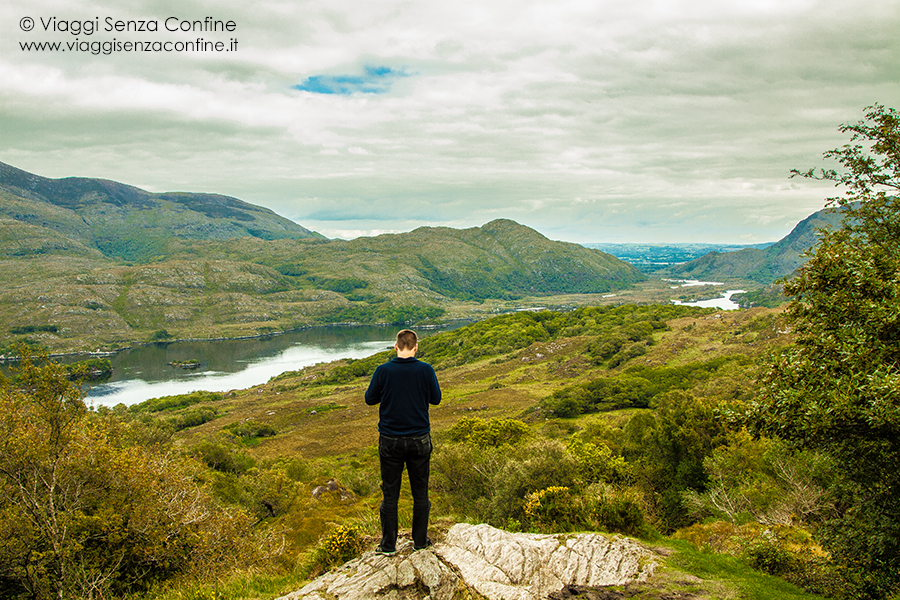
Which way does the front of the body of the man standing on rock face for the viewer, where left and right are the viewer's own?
facing away from the viewer

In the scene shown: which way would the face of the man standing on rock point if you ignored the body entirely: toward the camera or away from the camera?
away from the camera

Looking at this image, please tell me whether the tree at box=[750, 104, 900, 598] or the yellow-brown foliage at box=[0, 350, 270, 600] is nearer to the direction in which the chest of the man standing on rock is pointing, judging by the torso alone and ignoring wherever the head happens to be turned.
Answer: the yellow-brown foliage

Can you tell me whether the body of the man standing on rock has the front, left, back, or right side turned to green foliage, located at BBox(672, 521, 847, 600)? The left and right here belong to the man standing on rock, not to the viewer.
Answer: right

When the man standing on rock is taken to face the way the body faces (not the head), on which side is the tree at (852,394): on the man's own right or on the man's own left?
on the man's own right

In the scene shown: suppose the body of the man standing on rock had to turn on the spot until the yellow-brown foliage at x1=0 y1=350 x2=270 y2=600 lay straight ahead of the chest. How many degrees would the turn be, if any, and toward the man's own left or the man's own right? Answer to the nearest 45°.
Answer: approximately 45° to the man's own left
